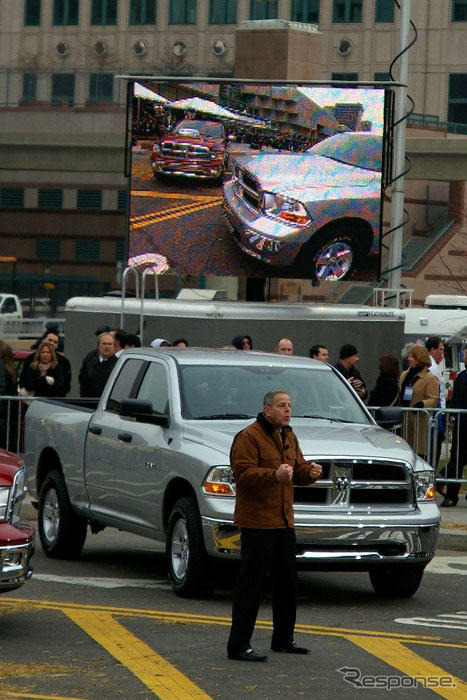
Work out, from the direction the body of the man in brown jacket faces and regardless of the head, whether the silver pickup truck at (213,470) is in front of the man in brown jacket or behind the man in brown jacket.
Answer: behind

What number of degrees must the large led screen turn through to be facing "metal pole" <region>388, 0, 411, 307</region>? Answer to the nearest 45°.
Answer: approximately 90° to its left

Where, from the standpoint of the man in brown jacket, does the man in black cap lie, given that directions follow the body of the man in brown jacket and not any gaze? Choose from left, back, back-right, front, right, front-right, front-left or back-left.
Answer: back-left

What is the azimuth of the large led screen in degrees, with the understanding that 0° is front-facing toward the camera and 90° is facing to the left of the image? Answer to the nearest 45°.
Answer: approximately 0°

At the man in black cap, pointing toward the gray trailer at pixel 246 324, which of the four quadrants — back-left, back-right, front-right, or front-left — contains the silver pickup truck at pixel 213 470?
back-left

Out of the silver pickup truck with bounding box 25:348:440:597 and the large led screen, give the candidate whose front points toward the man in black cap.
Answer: the large led screen

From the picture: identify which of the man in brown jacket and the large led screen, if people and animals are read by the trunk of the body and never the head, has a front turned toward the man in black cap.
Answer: the large led screen

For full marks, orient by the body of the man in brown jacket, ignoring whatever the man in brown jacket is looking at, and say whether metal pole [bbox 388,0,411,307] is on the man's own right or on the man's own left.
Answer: on the man's own left

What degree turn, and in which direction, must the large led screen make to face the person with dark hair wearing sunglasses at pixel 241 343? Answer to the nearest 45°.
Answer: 0° — it already faces them

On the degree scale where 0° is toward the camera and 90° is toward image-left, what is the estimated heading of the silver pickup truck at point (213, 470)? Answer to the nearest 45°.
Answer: approximately 315°

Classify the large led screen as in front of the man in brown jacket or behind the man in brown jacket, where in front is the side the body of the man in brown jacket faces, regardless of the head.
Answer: behind

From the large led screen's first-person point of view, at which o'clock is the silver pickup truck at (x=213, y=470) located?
The silver pickup truck is roughly at 12 o'clock from the large led screen.
